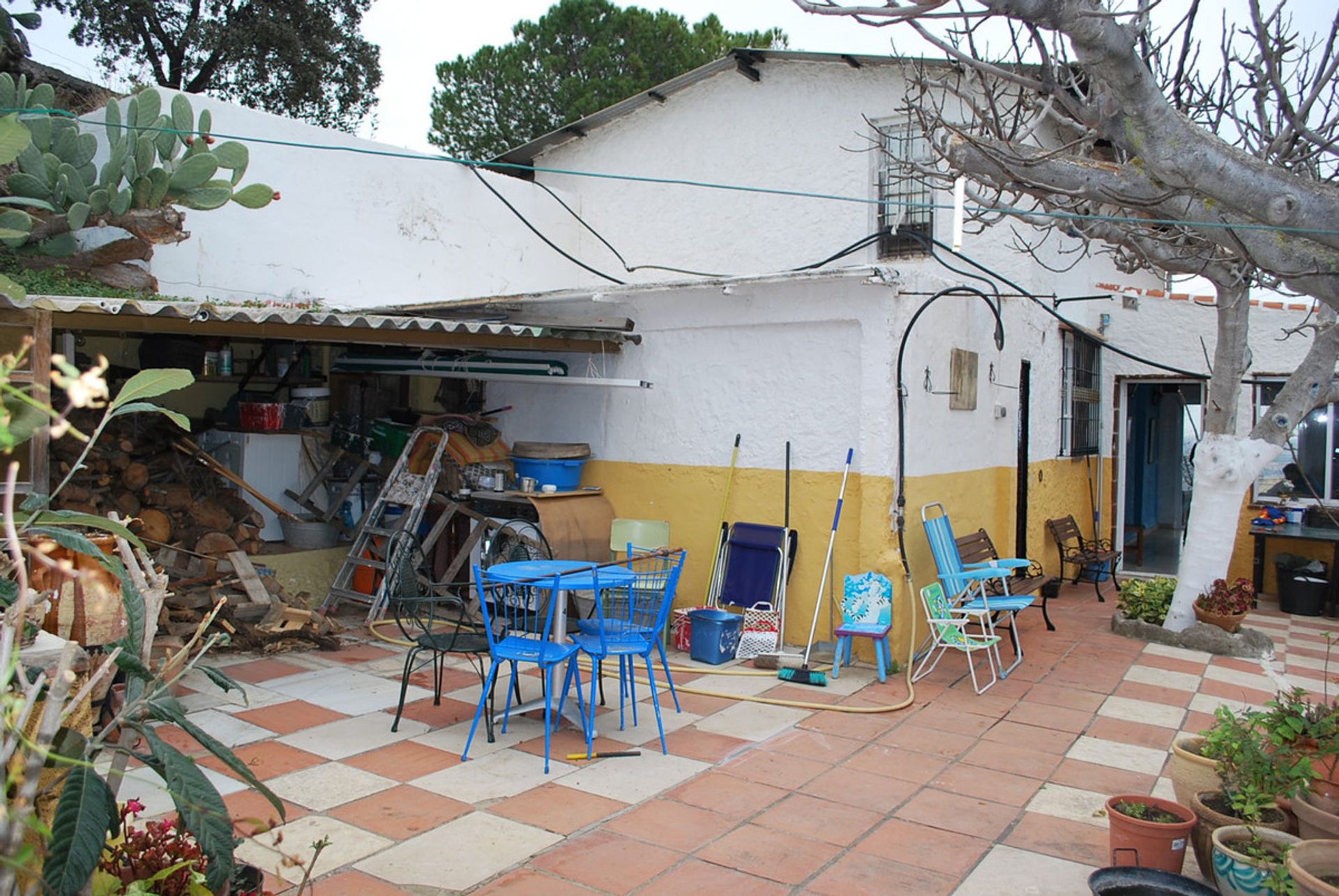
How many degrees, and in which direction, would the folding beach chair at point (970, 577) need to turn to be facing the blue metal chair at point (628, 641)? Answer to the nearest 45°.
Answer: approximately 90° to its right

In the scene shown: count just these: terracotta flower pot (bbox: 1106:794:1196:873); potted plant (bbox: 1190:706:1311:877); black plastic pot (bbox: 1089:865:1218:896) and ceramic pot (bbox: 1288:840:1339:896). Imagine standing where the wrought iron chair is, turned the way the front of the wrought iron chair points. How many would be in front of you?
4

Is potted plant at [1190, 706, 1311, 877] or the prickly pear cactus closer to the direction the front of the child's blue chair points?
the potted plant

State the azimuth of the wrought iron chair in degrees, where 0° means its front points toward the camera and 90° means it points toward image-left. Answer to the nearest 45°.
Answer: approximately 315°

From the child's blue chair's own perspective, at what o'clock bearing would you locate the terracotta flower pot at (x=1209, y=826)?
The terracotta flower pot is roughly at 11 o'clock from the child's blue chair.
